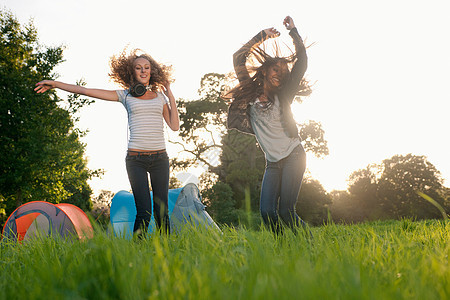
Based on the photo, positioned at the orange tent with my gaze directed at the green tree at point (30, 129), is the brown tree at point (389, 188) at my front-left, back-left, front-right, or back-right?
front-right

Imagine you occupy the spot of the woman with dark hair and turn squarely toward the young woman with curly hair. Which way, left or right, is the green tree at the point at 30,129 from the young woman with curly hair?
right

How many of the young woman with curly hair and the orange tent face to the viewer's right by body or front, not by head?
0

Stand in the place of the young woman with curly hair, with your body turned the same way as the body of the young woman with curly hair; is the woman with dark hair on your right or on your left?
on your left

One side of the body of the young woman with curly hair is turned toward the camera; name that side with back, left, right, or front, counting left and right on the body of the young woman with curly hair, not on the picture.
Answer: front

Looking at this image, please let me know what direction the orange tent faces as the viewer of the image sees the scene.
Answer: facing the viewer and to the left of the viewer

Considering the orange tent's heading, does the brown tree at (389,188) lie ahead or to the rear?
to the rear

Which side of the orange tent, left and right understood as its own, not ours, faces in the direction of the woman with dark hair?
left

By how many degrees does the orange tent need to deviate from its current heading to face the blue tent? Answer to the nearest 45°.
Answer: approximately 90° to its left
